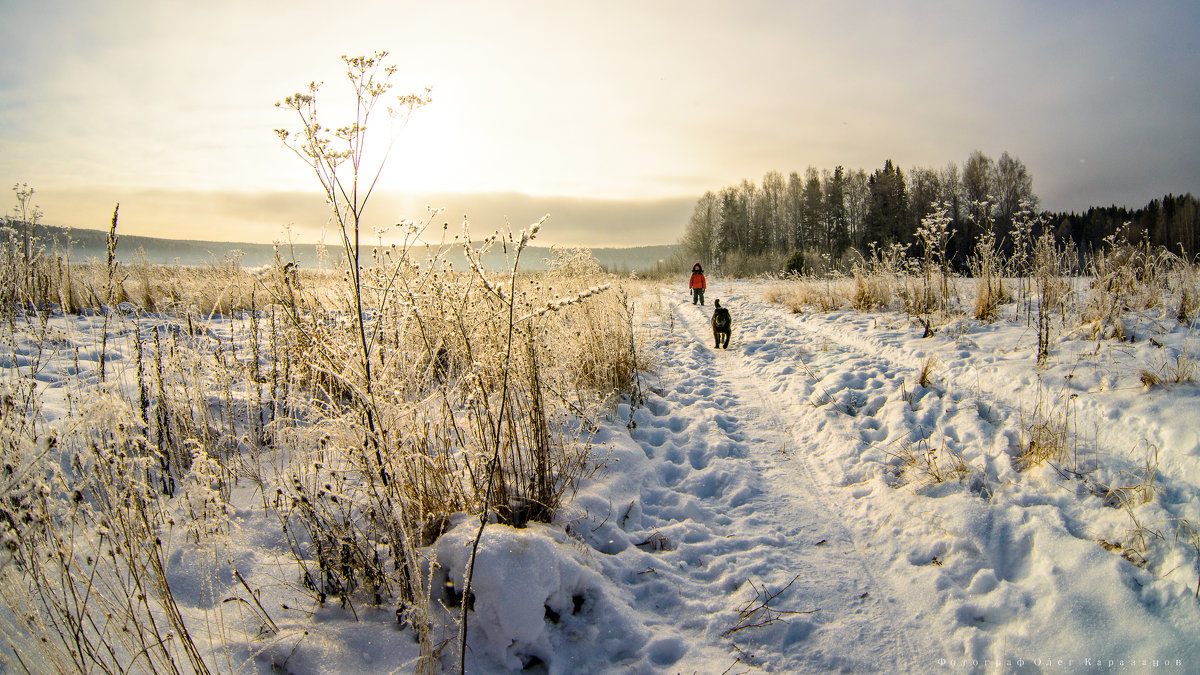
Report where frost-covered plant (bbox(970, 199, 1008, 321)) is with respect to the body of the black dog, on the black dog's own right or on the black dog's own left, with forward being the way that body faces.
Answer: on the black dog's own left

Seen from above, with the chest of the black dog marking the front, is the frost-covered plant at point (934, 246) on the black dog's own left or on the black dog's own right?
on the black dog's own left

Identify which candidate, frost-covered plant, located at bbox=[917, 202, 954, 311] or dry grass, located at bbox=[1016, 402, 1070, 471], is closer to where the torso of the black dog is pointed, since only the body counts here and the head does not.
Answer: the dry grass

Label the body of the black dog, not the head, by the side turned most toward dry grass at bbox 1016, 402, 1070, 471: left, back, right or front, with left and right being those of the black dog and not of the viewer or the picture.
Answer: front

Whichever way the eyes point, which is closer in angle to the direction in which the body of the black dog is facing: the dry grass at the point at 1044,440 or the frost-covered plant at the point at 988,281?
the dry grass

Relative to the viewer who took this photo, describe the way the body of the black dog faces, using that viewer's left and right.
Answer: facing the viewer
